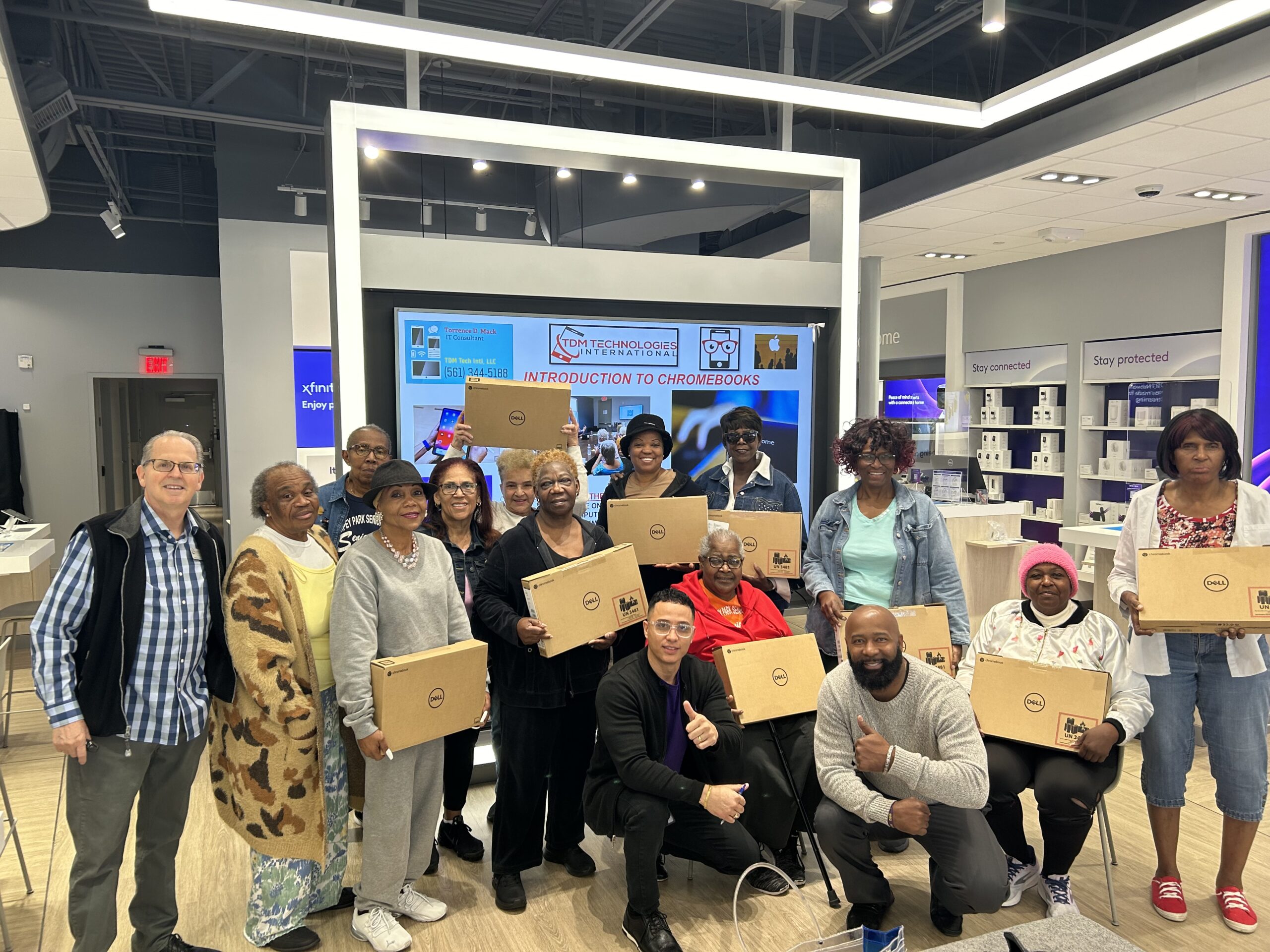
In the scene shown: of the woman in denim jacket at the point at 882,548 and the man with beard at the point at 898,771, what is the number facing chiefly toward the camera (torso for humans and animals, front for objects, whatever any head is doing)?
2

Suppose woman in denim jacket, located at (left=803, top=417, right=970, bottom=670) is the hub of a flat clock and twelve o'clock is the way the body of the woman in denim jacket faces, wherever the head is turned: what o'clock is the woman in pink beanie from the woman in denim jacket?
The woman in pink beanie is roughly at 10 o'clock from the woman in denim jacket.

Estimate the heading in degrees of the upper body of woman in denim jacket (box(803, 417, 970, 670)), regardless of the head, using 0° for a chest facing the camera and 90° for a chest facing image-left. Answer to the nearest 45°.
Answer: approximately 0°

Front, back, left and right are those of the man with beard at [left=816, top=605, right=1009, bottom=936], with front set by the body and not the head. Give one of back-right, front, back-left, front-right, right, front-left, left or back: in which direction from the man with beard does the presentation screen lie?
back-right

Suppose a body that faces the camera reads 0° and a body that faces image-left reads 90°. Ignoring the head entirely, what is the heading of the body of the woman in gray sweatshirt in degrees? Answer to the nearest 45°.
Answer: approximately 315°

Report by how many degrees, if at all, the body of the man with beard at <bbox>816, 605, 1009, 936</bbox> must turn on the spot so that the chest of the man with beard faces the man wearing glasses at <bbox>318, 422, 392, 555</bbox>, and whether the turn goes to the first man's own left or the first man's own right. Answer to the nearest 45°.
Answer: approximately 90° to the first man's own right
